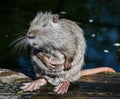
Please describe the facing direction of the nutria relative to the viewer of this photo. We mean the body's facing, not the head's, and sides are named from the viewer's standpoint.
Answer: facing the viewer and to the left of the viewer
